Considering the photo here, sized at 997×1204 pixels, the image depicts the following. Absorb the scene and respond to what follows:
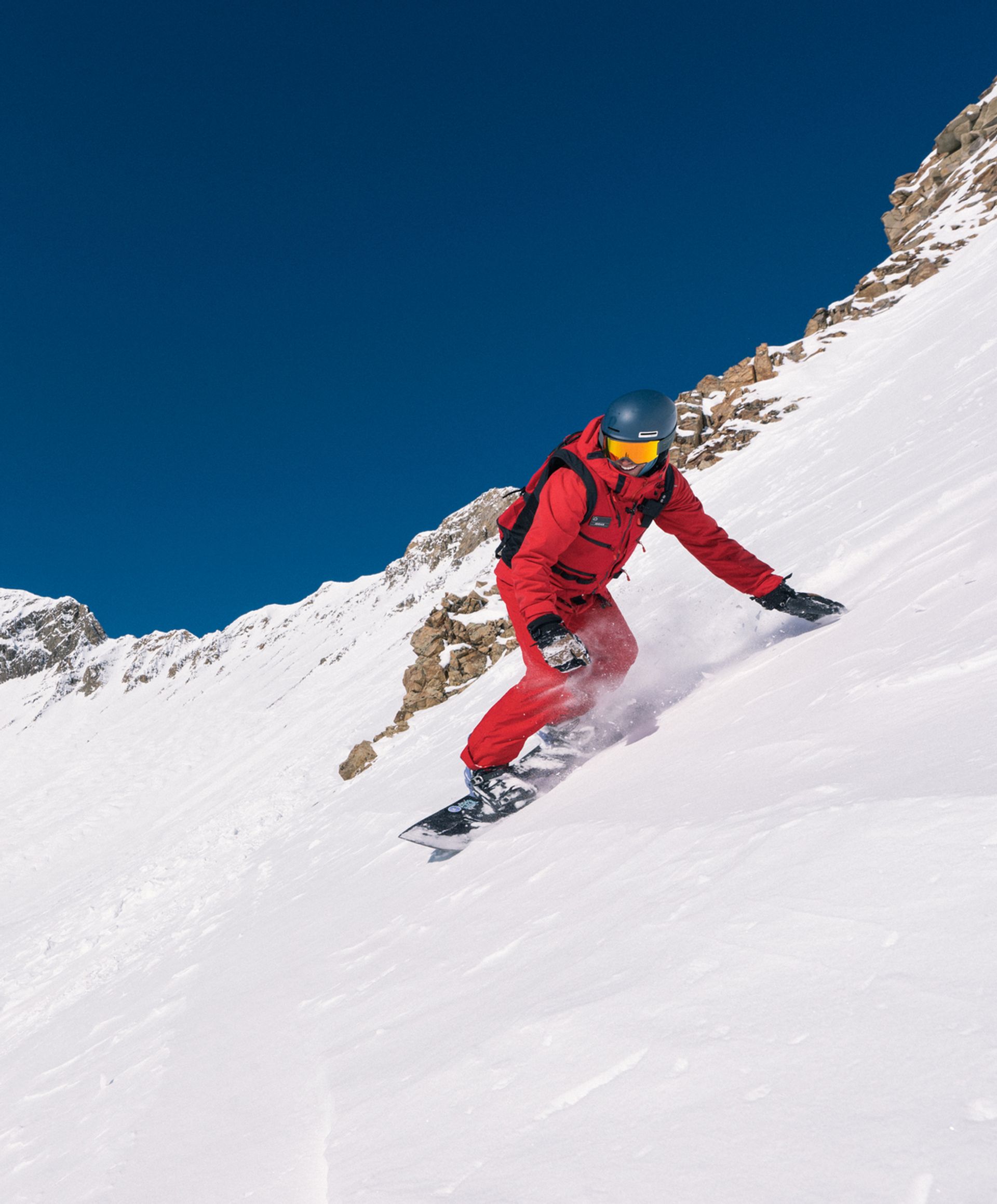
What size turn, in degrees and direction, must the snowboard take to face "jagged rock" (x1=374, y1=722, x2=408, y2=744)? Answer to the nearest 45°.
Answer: approximately 135° to its right

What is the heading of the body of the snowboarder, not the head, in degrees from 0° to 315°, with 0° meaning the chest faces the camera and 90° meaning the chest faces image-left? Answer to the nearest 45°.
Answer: approximately 315°

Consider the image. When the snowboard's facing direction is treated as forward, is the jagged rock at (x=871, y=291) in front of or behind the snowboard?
behind

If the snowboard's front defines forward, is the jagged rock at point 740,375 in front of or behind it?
behind

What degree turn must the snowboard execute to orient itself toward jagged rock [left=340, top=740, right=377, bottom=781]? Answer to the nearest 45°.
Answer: approximately 135° to its right

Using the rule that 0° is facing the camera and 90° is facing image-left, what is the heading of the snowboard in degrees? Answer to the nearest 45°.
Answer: approximately 45°

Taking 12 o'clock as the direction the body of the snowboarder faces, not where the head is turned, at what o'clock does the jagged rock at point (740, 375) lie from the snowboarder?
The jagged rock is roughly at 8 o'clock from the snowboarder.

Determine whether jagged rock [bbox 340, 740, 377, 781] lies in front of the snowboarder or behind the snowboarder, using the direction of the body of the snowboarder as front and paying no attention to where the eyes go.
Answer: behind

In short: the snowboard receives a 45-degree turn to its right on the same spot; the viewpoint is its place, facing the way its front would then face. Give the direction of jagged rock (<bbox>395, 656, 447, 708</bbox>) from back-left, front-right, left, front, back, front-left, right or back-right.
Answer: right
